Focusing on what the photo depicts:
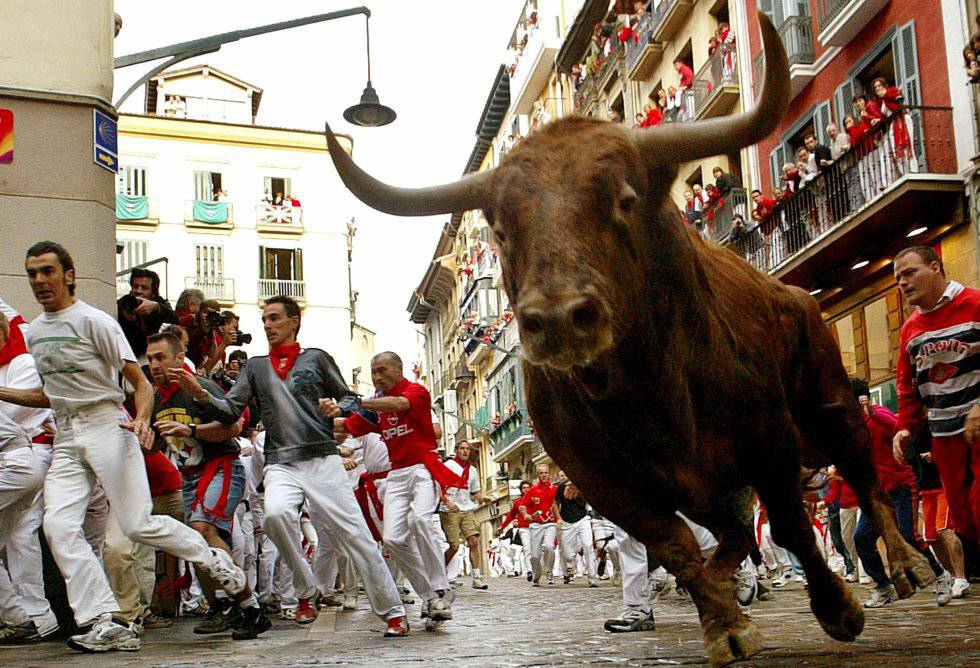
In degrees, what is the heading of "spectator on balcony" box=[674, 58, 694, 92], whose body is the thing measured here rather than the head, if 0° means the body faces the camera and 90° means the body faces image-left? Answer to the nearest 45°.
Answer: approximately 45°

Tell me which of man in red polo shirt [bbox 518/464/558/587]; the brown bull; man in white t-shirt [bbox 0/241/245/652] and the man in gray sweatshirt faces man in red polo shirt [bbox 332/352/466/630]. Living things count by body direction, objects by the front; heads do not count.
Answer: man in red polo shirt [bbox 518/464/558/587]

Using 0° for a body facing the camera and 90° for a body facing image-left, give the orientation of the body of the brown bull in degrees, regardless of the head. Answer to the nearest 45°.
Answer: approximately 45°

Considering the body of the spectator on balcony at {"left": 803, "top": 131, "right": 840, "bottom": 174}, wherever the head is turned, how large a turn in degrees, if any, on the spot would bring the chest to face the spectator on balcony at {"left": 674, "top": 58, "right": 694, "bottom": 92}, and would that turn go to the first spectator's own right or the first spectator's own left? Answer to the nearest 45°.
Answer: approximately 90° to the first spectator's own right

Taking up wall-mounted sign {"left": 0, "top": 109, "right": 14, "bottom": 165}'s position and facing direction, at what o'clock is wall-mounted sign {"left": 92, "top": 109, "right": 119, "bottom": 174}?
wall-mounted sign {"left": 92, "top": 109, "right": 119, "bottom": 174} is roughly at 9 o'clock from wall-mounted sign {"left": 0, "top": 109, "right": 14, "bottom": 165}.

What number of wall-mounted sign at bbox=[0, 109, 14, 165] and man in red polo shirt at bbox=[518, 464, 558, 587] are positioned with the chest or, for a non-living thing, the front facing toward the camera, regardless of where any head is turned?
2

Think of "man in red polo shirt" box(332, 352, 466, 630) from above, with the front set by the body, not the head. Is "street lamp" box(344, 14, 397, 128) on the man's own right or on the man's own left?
on the man's own right

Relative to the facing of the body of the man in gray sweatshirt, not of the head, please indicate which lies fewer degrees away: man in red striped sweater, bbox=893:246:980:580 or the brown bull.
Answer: the brown bull
